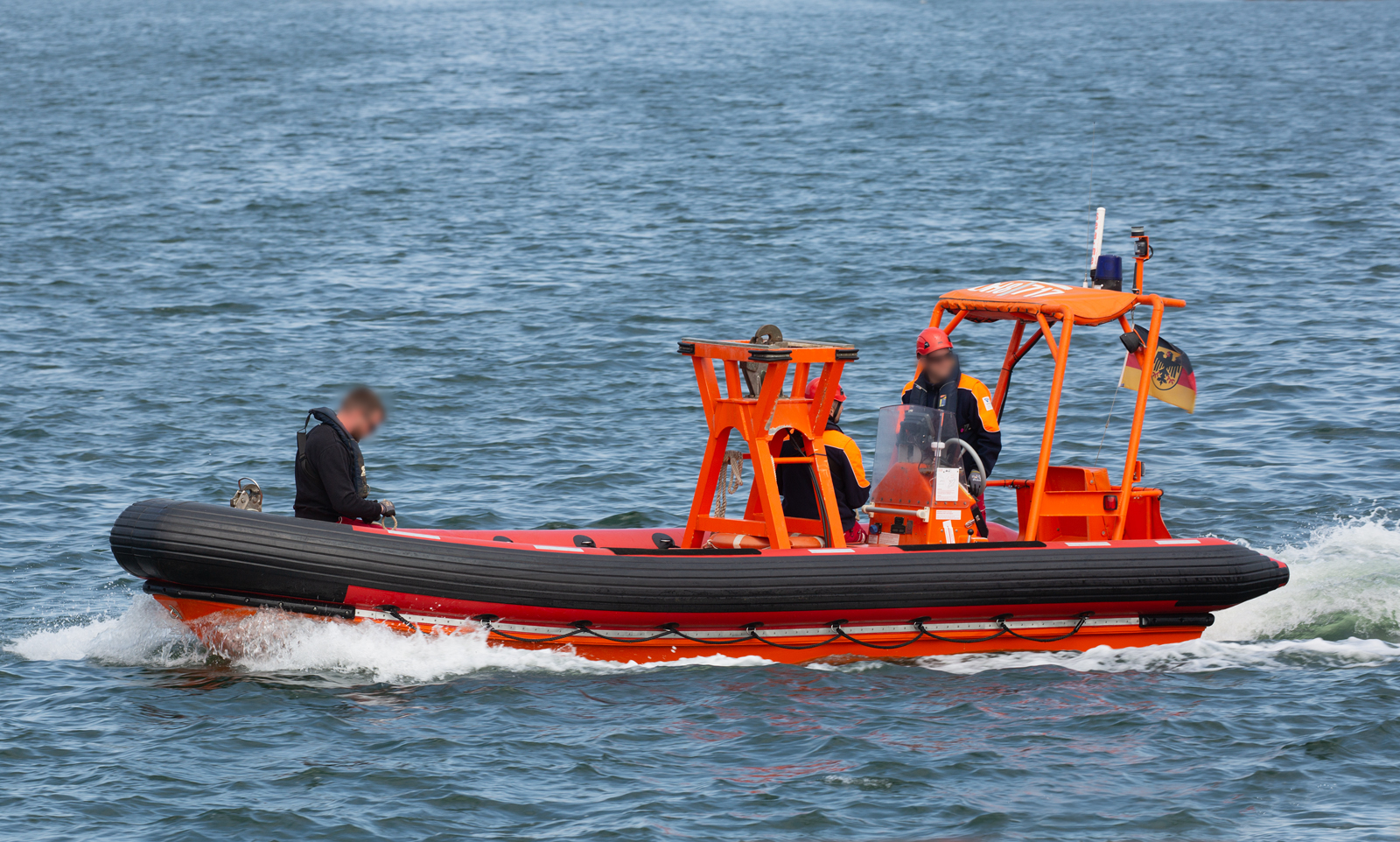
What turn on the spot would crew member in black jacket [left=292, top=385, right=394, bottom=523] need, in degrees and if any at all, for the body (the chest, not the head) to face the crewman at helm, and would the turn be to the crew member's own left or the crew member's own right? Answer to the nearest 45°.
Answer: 0° — they already face them

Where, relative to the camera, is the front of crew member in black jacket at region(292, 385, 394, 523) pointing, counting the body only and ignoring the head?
to the viewer's right

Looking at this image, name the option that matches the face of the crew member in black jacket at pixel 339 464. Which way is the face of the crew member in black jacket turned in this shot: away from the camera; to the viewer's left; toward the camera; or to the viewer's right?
to the viewer's right
